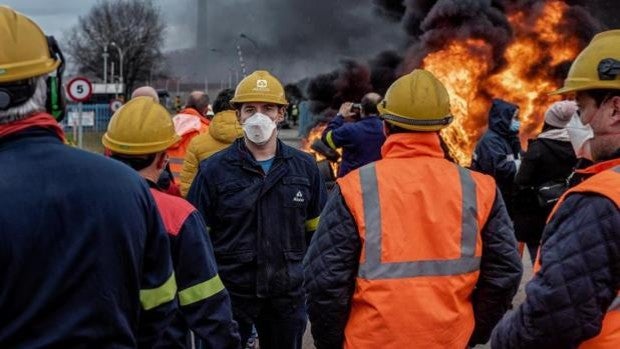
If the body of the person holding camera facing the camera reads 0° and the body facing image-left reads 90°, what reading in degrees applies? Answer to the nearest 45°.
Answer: approximately 135°

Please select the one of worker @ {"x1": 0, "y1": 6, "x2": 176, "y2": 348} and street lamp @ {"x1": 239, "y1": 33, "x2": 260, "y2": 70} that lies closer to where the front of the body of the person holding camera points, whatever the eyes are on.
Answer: the street lamp

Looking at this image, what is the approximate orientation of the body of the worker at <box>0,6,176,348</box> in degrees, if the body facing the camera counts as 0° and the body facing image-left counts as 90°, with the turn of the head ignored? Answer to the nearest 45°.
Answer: approximately 180°

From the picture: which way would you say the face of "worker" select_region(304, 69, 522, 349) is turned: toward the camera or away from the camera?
away from the camera

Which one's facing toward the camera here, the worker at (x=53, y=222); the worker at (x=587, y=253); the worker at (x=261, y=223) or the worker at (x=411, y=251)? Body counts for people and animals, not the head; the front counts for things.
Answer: the worker at (x=261, y=223)

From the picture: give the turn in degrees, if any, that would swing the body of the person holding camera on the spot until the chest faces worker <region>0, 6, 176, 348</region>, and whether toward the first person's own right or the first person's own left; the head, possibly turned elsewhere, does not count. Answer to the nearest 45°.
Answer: approximately 135° to the first person's own left

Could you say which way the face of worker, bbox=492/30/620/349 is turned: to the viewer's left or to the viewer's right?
to the viewer's left

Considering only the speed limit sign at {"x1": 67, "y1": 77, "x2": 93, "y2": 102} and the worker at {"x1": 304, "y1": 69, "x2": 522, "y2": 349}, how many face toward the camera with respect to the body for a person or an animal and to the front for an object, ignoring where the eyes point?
1

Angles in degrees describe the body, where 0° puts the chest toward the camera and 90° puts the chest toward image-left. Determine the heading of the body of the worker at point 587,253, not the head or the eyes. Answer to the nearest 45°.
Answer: approximately 90°

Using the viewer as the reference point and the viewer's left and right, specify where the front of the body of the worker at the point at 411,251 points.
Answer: facing away from the viewer
